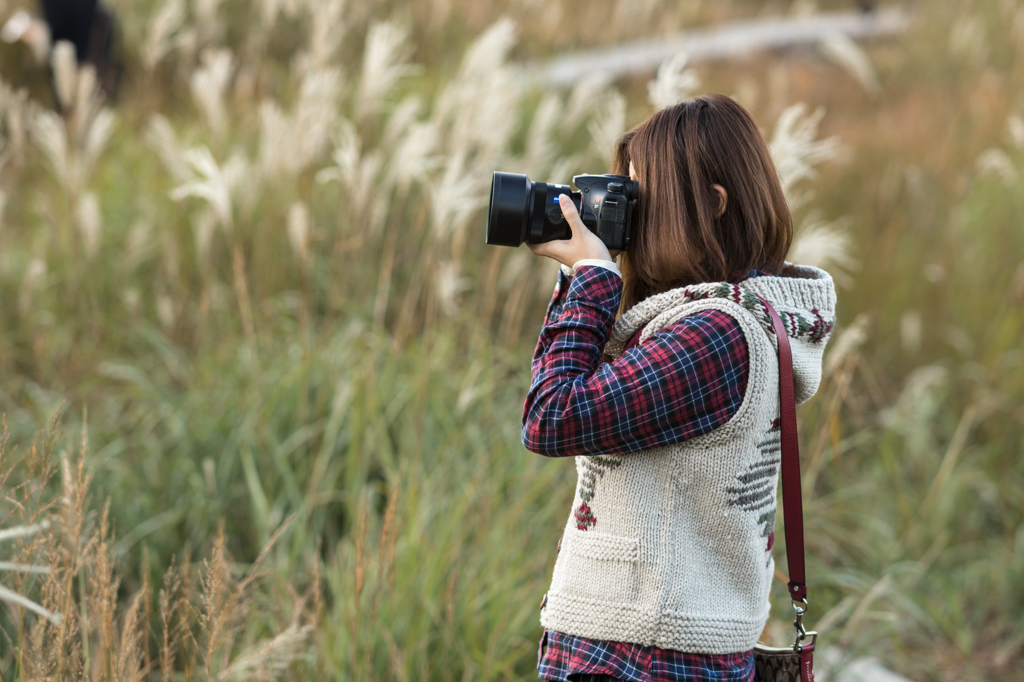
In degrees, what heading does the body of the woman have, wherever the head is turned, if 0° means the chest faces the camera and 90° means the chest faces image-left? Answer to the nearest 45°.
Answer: approximately 90°

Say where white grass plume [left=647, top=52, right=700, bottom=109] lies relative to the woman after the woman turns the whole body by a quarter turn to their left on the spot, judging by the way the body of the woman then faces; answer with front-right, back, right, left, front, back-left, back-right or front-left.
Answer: back

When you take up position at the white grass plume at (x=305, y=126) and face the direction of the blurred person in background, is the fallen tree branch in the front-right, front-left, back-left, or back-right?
front-right

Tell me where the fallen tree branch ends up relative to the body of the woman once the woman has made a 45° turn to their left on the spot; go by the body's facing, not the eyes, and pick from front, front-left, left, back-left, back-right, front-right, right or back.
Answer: back-right

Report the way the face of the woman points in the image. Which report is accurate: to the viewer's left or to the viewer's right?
to the viewer's left

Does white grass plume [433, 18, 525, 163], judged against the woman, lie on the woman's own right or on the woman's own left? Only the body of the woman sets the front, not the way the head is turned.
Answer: on the woman's own right

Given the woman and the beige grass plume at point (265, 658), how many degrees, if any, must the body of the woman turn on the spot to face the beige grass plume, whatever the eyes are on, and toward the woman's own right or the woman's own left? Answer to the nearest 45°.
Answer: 0° — they already face it

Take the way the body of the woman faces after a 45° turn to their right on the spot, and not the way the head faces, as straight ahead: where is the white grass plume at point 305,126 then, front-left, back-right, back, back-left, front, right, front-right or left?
front
